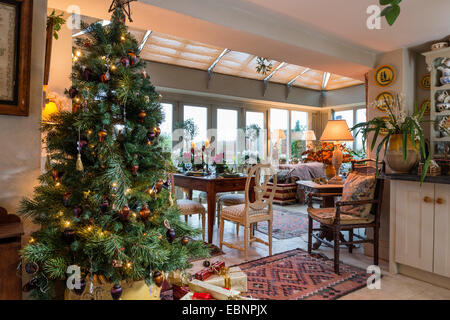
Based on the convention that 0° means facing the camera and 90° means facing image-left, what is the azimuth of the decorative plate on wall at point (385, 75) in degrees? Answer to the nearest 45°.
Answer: approximately 0°

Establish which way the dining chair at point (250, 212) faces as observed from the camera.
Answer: facing away from the viewer and to the left of the viewer

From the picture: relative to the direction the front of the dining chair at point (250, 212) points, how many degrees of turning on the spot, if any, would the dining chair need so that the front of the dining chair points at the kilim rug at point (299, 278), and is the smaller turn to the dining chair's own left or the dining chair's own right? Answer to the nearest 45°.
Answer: approximately 180°

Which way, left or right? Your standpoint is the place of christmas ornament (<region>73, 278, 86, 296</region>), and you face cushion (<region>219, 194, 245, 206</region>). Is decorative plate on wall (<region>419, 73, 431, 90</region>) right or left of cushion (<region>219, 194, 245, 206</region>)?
right

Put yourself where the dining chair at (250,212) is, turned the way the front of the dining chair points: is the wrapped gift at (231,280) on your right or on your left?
on your left

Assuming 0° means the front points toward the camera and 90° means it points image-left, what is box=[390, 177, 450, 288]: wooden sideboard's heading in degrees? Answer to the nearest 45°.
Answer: approximately 45°

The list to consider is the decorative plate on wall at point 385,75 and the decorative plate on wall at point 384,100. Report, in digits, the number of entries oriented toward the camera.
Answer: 2
